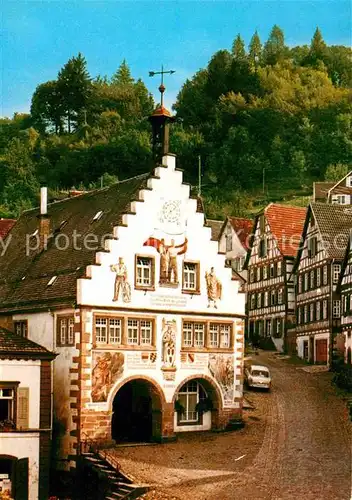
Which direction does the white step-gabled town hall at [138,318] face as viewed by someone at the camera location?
facing the viewer and to the right of the viewer
